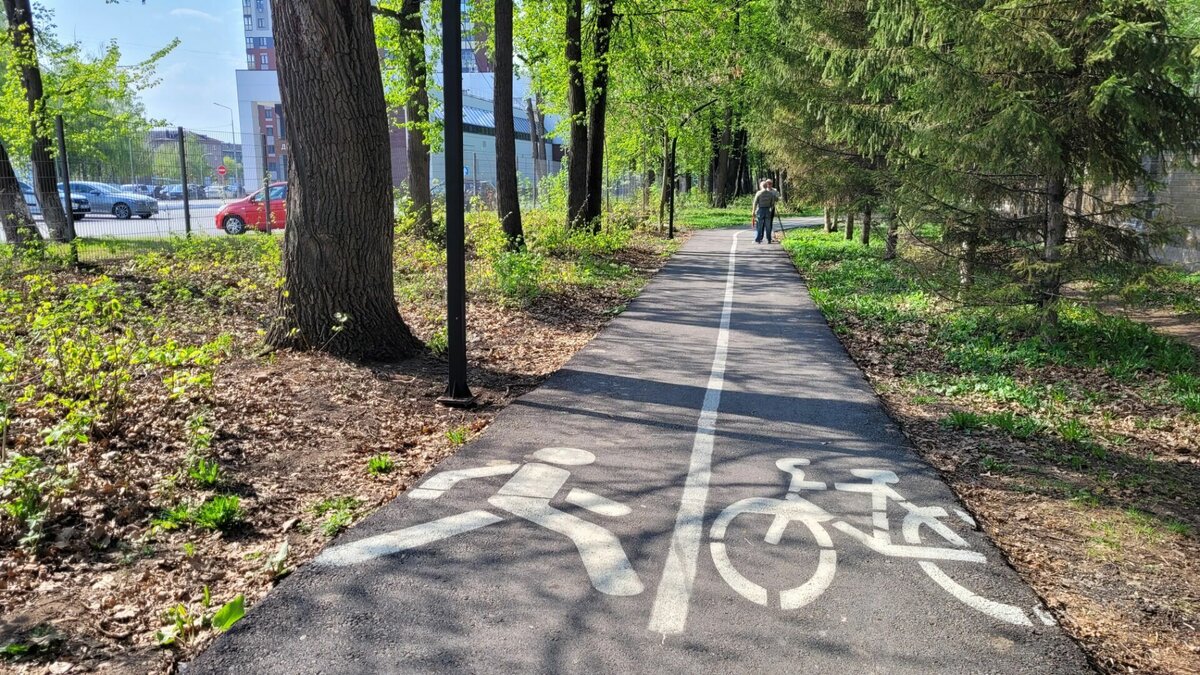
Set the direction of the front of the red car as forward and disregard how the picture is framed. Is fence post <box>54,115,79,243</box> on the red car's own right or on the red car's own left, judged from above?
on the red car's own left

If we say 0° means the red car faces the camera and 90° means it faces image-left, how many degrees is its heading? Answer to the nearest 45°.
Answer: approximately 90°

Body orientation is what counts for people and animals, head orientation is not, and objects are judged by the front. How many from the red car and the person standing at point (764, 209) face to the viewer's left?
1

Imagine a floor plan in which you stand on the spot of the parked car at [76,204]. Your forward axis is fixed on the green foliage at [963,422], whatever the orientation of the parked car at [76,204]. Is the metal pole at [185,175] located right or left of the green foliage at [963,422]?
left

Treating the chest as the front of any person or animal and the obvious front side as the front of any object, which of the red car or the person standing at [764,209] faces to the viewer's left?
the red car

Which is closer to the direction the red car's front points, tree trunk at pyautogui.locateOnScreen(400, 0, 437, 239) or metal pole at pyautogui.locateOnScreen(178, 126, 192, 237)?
the metal pole

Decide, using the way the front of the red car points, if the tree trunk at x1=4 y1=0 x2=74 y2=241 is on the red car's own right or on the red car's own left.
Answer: on the red car's own left

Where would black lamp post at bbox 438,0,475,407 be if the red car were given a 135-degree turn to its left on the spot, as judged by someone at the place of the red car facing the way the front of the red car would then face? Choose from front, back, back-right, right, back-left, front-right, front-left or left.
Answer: front-right

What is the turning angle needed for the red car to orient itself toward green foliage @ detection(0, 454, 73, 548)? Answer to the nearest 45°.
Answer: approximately 90° to its left

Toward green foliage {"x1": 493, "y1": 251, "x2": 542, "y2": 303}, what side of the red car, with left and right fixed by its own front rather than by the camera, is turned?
left

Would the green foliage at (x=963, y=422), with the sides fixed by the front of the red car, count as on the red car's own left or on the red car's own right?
on the red car's own left

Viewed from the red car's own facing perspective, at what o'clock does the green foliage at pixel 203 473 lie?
The green foliage is roughly at 9 o'clock from the red car.

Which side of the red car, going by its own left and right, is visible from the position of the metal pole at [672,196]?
back
